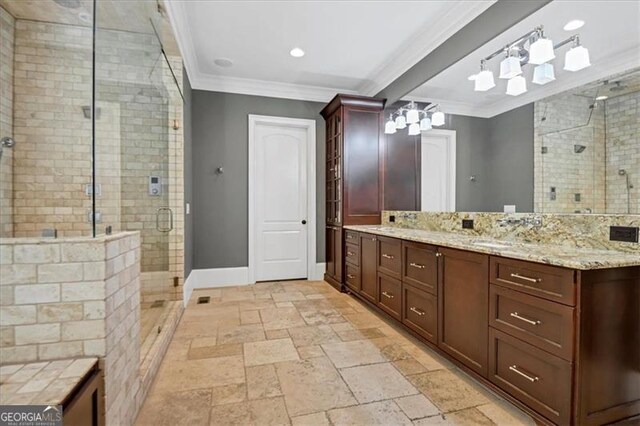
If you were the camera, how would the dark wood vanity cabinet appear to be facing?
facing the viewer and to the left of the viewer

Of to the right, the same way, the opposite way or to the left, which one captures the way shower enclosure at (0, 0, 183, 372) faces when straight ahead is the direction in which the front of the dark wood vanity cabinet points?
the opposite way

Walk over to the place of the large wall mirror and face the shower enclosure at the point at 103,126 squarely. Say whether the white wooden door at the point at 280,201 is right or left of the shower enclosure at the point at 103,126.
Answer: right

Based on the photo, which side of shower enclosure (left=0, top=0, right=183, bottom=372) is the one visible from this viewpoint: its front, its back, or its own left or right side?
right

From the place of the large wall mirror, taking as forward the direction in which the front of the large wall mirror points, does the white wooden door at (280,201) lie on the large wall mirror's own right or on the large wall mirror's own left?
on the large wall mirror's own right

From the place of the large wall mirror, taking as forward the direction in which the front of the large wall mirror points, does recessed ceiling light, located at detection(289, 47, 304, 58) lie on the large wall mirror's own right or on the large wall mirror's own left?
on the large wall mirror's own right

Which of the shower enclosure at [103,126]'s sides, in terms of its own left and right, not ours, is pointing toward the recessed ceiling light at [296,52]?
front

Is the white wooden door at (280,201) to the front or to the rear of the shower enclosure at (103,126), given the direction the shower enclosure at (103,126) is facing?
to the front

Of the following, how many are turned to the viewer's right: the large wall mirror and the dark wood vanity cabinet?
0

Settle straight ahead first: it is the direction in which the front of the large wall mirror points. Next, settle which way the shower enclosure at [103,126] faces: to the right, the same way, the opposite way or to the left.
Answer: the opposite way

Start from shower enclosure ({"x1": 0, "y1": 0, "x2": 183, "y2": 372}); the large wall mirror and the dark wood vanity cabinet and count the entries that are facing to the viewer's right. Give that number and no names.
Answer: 1

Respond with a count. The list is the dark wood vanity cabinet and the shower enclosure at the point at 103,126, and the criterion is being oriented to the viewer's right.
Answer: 1
